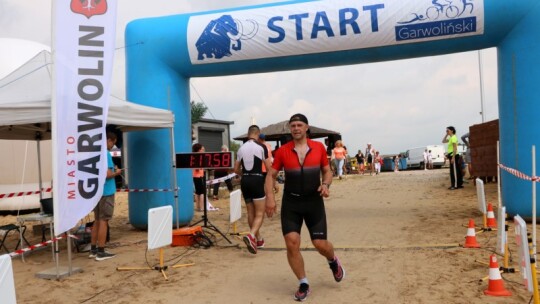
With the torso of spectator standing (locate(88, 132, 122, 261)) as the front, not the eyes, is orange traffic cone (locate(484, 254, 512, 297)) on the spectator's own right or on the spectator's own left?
on the spectator's own right

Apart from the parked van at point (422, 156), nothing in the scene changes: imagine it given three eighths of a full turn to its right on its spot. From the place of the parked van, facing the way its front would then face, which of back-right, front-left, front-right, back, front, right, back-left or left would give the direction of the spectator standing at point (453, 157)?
back-right

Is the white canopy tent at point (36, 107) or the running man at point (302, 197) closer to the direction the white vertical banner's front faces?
the running man

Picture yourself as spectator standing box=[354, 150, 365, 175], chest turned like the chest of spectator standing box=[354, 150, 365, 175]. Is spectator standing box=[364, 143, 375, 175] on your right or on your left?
on your left

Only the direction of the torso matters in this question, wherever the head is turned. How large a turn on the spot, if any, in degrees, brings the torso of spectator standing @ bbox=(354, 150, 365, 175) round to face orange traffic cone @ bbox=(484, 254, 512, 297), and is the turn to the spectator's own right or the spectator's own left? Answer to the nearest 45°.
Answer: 0° — they already face it

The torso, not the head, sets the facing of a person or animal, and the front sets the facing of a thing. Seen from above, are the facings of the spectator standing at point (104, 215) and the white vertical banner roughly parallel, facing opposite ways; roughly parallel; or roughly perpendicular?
roughly perpendicular

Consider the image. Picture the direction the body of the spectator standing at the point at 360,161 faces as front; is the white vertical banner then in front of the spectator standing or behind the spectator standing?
in front

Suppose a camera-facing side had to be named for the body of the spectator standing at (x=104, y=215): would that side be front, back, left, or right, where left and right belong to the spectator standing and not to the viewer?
right

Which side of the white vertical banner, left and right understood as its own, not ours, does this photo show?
front

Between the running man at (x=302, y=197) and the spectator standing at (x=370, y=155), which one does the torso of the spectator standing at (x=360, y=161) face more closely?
the running man
